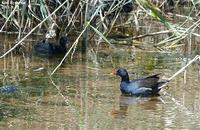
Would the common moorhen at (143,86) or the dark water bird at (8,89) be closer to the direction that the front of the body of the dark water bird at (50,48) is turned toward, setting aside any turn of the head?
the common moorhen

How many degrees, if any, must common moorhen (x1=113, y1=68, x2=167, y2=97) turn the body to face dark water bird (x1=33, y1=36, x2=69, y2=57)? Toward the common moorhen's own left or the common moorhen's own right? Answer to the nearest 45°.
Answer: approximately 45° to the common moorhen's own right

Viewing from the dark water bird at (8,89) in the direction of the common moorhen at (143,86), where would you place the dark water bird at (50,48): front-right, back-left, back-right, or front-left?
front-left

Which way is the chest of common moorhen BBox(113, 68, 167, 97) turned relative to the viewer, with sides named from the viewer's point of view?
facing to the left of the viewer

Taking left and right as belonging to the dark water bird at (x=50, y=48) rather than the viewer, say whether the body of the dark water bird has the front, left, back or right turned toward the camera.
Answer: right

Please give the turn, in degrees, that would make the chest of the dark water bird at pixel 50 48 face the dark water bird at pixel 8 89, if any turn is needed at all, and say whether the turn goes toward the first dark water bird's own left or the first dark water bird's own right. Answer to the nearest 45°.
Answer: approximately 90° to the first dark water bird's own right

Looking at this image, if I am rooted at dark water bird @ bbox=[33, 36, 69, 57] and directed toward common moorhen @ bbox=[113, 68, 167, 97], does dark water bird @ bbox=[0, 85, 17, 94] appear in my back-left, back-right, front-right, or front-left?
front-right

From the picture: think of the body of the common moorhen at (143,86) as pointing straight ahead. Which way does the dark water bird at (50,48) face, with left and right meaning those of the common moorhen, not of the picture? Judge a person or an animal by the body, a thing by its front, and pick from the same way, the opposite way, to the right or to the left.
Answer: the opposite way

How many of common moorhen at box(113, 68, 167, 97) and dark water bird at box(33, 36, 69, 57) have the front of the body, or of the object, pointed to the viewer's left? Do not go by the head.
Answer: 1

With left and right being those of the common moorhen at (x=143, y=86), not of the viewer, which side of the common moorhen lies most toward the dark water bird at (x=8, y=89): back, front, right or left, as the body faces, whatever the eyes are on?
front
